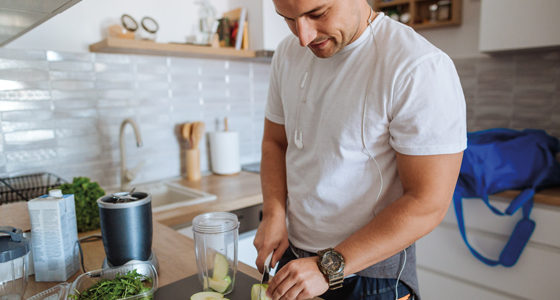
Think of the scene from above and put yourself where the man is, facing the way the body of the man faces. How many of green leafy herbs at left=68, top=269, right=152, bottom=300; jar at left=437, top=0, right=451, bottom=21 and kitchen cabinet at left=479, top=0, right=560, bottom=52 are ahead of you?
1

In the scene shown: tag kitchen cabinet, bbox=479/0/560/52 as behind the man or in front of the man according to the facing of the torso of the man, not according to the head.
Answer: behind

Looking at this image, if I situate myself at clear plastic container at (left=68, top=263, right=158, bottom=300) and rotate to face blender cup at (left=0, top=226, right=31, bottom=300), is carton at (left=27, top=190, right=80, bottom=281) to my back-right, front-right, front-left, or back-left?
front-right

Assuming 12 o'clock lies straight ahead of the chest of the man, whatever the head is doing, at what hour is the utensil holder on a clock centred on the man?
The utensil holder is roughly at 3 o'clock from the man.

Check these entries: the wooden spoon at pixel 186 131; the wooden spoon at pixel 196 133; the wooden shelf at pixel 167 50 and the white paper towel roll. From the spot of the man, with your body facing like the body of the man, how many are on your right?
4

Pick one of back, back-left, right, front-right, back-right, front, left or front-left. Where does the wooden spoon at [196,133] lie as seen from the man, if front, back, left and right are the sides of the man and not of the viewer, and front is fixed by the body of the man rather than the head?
right

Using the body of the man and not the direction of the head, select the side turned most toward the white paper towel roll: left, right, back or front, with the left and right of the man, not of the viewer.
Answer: right

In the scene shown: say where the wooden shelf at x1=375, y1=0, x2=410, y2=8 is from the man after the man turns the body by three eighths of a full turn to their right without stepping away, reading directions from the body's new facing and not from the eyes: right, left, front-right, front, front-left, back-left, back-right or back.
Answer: front

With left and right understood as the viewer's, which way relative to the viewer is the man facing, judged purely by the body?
facing the viewer and to the left of the viewer

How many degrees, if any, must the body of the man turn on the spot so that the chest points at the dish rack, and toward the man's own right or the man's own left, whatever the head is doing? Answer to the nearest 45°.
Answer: approximately 45° to the man's own right

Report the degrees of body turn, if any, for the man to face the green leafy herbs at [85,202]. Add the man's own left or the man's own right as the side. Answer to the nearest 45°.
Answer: approximately 45° to the man's own right

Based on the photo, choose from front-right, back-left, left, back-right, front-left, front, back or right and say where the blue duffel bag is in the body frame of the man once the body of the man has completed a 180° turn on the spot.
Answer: front

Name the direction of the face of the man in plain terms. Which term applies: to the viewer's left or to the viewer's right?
to the viewer's left
